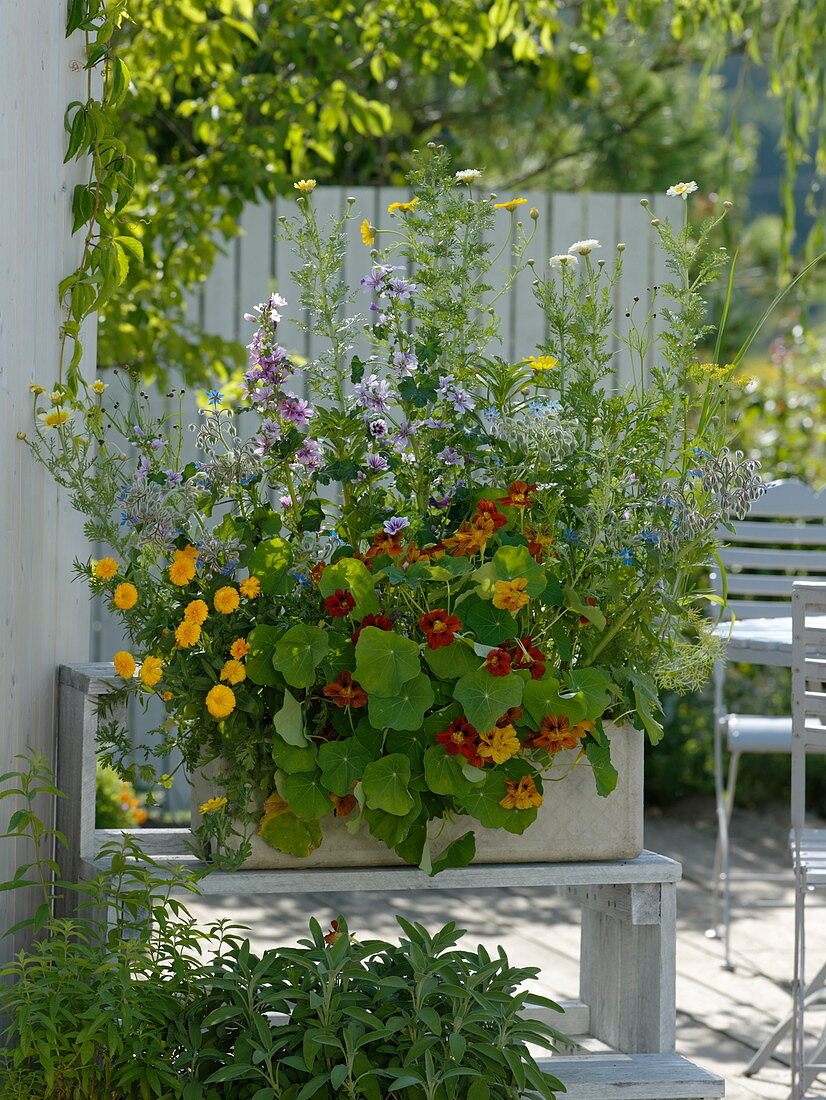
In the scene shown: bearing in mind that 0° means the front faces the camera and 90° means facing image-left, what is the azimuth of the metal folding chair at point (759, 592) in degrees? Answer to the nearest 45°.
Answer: approximately 0°

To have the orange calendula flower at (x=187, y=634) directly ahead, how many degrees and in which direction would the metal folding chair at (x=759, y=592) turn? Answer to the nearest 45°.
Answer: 0° — it already faces it

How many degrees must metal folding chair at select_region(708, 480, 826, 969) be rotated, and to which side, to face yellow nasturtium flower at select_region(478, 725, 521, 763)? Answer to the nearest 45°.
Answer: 0° — it already faces it
